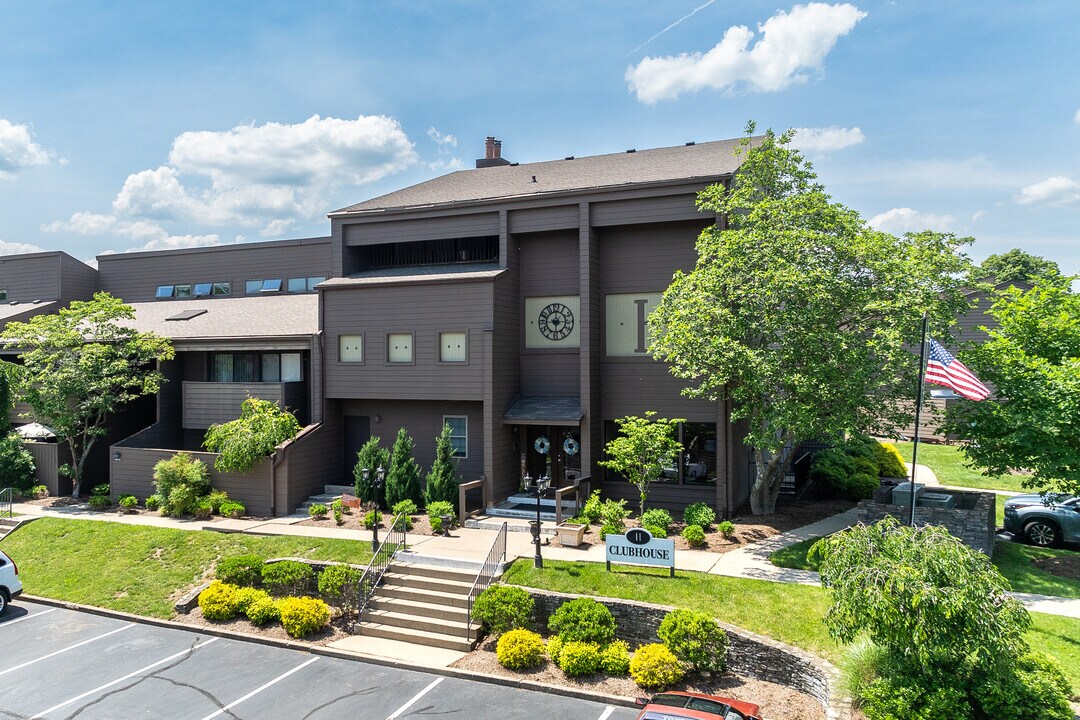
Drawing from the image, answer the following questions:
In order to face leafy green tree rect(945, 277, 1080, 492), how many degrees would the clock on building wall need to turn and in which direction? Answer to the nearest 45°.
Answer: approximately 45° to its left

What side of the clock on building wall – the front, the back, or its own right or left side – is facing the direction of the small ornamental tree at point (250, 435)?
right

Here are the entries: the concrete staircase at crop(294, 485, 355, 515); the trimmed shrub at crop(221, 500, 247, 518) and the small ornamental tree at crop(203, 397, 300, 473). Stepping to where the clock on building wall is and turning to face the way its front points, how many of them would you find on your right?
3

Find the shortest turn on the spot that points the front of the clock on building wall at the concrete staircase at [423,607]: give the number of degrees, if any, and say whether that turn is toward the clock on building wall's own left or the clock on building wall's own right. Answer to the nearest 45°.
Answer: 0° — it already faces it

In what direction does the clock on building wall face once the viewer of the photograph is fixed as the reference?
facing the viewer

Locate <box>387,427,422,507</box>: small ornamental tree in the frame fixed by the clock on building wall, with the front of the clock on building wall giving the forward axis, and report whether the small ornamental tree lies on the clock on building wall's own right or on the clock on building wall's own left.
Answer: on the clock on building wall's own right

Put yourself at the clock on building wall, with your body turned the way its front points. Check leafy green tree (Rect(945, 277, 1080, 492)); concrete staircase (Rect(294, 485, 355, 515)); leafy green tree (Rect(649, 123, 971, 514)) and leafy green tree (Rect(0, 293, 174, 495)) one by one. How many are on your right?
2

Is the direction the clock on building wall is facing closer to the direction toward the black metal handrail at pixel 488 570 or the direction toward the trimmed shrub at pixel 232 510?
the black metal handrail

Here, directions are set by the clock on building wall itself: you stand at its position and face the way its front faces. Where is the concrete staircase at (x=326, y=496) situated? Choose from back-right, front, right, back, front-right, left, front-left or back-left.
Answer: right

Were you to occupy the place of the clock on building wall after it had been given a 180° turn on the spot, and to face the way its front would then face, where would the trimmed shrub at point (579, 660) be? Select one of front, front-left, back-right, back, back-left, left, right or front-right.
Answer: back

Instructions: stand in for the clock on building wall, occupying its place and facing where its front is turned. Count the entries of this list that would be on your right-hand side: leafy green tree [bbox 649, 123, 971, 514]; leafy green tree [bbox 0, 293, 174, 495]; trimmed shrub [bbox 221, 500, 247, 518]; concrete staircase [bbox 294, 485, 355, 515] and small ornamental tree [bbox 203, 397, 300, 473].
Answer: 4

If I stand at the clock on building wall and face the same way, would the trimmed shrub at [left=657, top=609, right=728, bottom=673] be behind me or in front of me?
in front

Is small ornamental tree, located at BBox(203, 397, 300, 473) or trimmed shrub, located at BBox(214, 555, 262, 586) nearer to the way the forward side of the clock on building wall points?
the trimmed shrub

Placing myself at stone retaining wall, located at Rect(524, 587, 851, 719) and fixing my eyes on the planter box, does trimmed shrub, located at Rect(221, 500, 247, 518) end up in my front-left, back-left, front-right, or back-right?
front-left

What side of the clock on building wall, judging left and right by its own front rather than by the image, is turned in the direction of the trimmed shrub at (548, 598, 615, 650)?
front

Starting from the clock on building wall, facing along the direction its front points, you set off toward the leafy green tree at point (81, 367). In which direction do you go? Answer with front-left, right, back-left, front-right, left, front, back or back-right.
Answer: right

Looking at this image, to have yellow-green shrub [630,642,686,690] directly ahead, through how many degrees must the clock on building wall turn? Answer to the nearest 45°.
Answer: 0° — it already faces it

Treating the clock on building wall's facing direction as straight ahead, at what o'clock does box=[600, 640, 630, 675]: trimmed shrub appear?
The trimmed shrub is roughly at 12 o'clock from the clock on building wall.

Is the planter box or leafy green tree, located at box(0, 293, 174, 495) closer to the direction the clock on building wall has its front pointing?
the planter box

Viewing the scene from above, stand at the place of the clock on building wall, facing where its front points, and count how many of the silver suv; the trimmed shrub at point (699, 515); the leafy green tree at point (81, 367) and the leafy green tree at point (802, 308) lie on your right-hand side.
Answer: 1

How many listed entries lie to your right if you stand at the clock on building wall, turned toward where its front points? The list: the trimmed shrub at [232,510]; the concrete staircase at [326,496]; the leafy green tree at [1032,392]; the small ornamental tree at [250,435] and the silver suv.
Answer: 3
